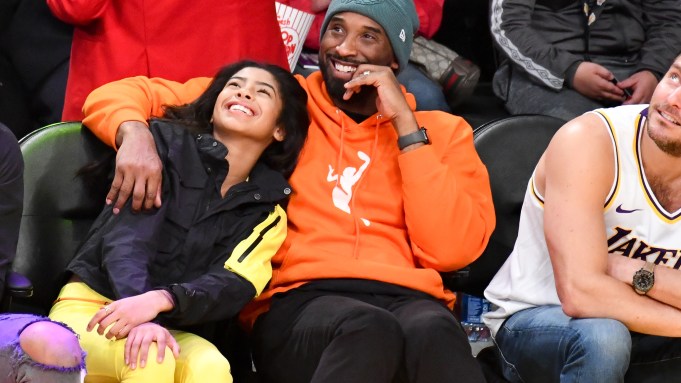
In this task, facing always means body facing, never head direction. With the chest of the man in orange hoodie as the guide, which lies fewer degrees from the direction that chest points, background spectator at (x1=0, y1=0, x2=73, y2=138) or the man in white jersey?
the man in white jersey

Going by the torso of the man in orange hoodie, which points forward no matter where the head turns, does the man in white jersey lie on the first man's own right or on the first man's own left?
on the first man's own left

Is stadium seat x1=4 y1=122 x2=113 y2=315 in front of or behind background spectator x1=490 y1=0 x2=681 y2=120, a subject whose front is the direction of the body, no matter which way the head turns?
in front

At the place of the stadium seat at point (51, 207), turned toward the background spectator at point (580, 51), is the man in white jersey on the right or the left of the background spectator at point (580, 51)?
right

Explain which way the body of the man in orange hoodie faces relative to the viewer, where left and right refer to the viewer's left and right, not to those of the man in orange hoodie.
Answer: facing the viewer

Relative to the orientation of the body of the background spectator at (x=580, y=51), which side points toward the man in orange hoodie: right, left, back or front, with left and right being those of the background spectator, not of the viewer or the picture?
front

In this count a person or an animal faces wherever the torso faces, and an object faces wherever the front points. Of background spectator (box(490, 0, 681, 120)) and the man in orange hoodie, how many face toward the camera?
2

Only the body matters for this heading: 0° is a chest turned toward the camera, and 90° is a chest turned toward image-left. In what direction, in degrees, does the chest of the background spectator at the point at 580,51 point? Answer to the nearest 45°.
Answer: approximately 0°

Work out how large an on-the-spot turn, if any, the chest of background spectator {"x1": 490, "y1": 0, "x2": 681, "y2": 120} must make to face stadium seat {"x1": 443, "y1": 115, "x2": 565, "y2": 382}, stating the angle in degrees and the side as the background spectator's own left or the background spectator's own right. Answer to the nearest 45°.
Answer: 0° — they already face it

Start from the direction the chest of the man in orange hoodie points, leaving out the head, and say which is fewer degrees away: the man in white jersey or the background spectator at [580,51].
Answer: the man in white jersey

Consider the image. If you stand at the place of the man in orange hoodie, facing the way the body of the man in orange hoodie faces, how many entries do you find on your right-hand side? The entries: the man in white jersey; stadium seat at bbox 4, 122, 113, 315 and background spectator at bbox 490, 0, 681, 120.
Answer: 1
